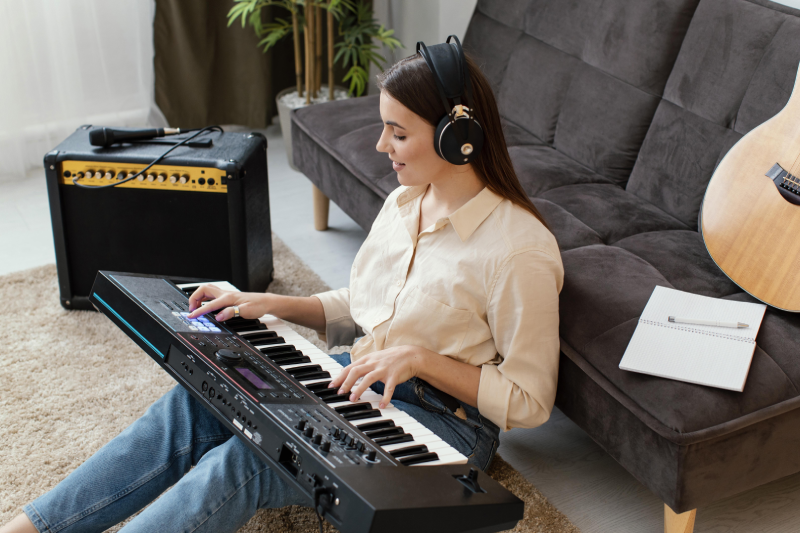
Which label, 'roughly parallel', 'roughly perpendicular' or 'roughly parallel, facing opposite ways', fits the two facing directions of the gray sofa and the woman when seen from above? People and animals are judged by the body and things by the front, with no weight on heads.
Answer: roughly parallel

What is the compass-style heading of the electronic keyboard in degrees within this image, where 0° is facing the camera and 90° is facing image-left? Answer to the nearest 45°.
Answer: approximately 225°

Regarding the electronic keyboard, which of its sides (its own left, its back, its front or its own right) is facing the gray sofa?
front

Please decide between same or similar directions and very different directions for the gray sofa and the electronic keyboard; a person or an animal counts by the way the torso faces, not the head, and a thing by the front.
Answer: very different directions

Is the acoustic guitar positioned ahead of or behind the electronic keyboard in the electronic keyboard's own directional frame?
ahead

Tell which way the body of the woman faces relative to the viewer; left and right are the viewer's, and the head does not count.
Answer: facing the viewer and to the left of the viewer

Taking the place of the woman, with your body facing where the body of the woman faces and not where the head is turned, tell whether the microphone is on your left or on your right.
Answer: on your right

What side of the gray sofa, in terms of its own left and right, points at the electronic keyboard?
front

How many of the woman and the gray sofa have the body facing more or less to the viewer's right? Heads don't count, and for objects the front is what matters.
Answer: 0

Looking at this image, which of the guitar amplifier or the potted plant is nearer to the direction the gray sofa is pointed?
the guitar amplifier

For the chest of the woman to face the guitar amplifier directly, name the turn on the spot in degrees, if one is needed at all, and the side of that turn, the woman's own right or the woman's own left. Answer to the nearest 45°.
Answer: approximately 90° to the woman's own right

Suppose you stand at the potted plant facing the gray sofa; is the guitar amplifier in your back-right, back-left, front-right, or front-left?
front-right

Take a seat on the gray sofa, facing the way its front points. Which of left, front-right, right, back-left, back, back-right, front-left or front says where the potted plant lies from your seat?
right
